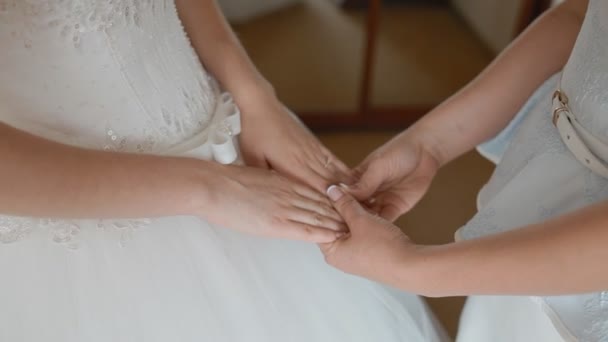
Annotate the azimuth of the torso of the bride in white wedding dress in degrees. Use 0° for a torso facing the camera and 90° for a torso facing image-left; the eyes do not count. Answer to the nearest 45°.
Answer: approximately 270°
